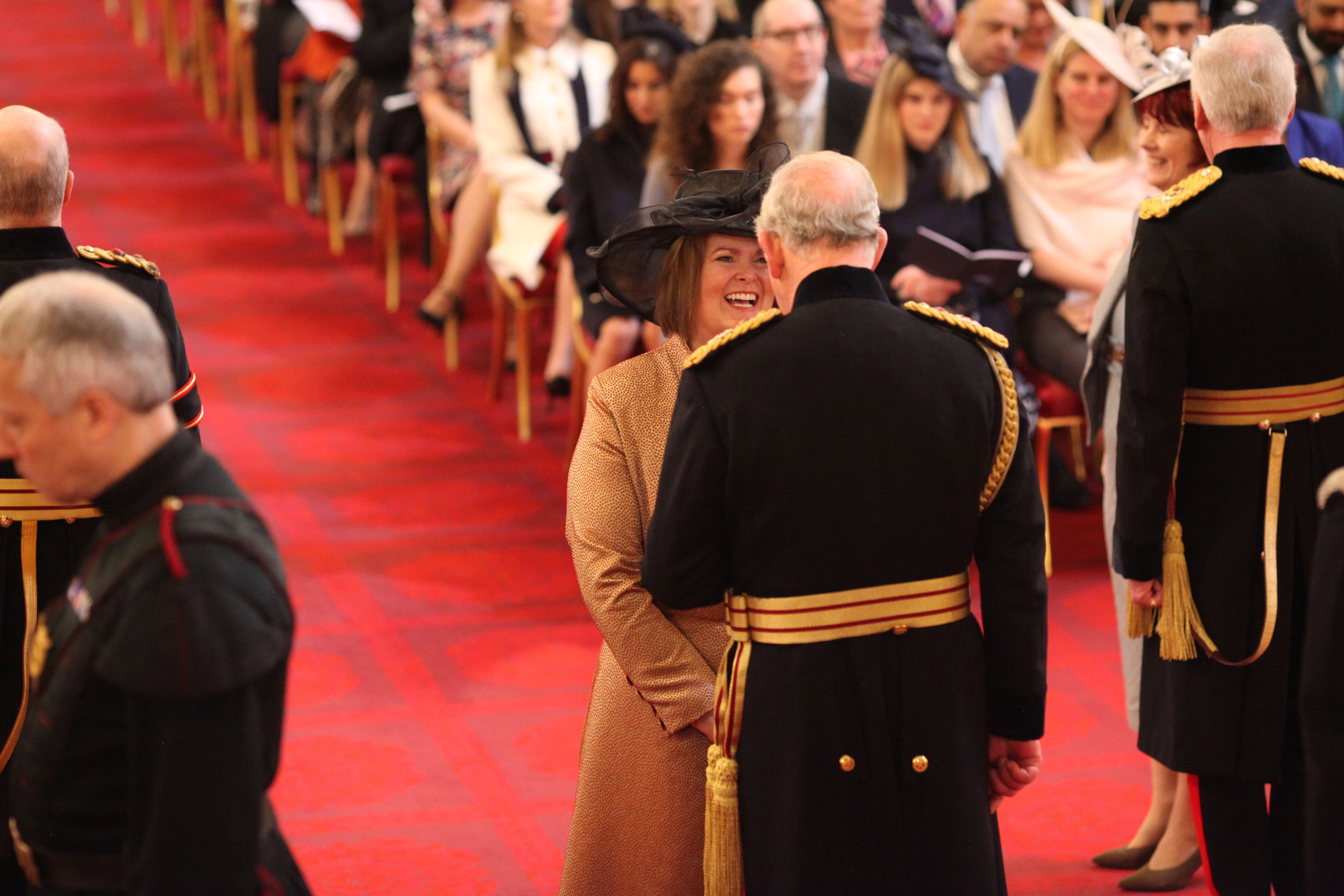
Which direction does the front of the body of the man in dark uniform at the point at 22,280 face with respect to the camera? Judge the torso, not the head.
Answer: away from the camera

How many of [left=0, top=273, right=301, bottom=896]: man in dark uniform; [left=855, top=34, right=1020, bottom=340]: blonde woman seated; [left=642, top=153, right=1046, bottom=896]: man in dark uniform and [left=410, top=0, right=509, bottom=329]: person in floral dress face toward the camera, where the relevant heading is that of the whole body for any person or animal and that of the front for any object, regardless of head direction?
2

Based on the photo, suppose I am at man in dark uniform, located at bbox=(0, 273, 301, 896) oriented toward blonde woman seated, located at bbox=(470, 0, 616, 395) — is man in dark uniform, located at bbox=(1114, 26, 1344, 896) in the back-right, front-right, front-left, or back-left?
front-right

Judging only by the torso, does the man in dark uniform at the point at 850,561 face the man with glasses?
yes

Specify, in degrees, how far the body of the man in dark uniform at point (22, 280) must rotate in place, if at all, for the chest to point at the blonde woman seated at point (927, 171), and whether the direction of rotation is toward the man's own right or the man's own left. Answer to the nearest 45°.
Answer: approximately 45° to the man's own right

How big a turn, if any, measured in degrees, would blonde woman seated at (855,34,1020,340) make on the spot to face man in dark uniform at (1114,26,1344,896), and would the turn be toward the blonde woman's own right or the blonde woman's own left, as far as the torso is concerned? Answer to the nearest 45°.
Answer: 0° — they already face them

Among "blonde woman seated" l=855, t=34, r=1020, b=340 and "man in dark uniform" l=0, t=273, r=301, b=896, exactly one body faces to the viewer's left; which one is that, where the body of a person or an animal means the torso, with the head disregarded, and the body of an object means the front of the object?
the man in dark uniform

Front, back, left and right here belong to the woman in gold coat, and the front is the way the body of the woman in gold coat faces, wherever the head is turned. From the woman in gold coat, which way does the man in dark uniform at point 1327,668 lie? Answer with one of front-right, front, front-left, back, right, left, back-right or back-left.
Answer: front

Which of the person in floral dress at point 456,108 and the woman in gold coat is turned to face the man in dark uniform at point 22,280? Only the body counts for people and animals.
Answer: the person in floral dress

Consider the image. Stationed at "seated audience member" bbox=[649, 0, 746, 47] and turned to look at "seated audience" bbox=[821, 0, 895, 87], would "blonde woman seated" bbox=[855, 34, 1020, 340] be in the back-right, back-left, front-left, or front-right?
front-right

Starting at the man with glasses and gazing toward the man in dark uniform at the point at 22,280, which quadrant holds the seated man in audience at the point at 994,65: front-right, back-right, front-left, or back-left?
back-left

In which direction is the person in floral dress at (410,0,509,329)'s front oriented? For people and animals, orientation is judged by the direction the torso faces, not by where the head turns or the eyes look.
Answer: toward the camera

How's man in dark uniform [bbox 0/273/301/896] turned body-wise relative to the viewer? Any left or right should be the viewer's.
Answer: facing to the left of the viewer

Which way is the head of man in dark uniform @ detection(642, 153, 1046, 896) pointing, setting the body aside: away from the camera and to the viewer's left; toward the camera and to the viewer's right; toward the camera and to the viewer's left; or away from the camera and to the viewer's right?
away from the camera and to the viewer's left

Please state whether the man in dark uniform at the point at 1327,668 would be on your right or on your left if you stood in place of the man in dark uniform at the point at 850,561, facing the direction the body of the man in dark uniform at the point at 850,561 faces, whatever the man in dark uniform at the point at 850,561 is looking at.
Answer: on your right

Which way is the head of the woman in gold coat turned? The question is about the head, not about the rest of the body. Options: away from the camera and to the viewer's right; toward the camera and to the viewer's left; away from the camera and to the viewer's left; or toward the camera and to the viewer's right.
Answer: toward the camera and to the viewer's right

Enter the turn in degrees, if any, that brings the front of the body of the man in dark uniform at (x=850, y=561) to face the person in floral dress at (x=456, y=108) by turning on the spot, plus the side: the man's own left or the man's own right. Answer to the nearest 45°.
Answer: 0° — they already face them
